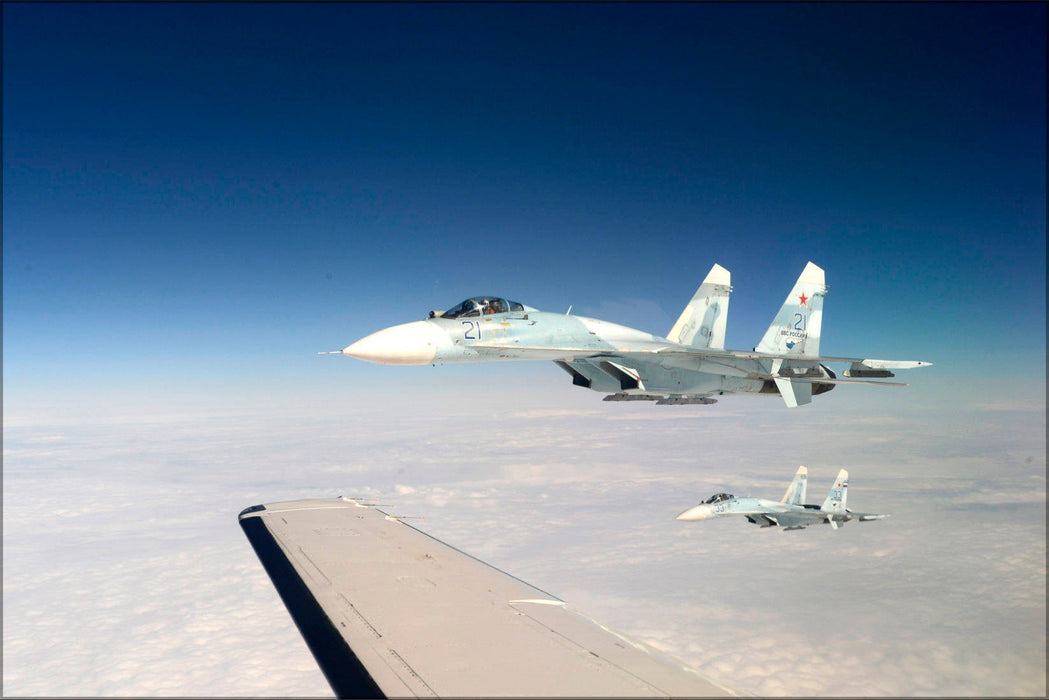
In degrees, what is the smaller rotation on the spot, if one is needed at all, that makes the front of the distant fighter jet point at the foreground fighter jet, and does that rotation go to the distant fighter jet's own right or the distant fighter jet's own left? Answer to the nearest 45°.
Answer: approximately 45° to the distant fighter jet's own left

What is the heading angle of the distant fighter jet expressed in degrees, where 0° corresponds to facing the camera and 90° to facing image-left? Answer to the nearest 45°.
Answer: approximately 45°

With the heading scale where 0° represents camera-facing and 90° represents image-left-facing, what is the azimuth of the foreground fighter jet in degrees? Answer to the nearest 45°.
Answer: approximately 45°

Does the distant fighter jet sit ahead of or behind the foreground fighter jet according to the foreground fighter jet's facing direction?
behind
